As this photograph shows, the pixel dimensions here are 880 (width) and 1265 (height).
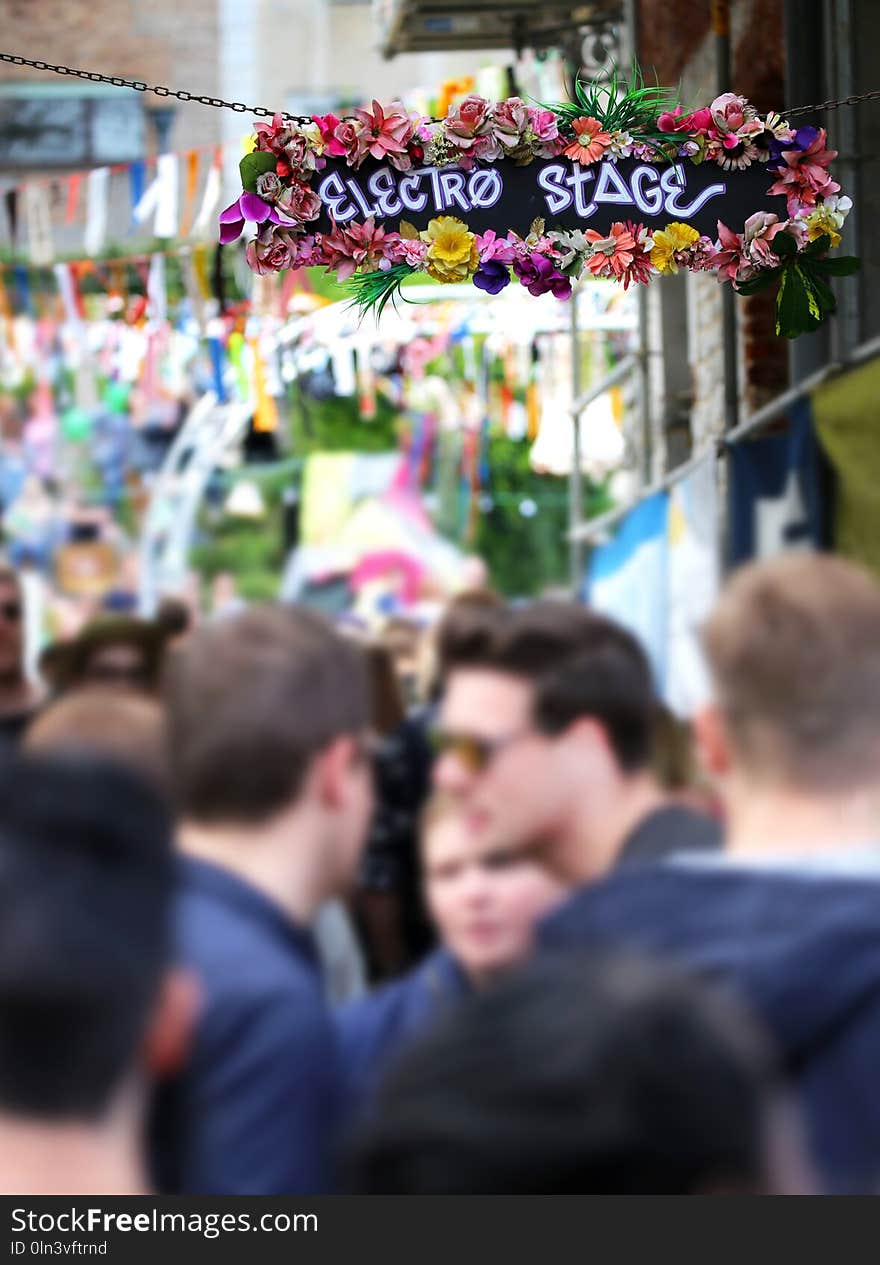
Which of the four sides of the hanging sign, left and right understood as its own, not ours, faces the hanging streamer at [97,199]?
back

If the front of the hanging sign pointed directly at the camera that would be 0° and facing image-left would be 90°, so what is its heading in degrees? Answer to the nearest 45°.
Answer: approximately 0°

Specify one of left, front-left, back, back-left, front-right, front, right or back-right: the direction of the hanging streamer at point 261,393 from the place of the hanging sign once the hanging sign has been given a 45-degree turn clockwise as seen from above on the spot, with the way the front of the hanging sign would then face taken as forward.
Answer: back-right

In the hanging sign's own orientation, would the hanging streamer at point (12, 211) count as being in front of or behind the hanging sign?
behind

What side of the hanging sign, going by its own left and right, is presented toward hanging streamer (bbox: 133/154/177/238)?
back

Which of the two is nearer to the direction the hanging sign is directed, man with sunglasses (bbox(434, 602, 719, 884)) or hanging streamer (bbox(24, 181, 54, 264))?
the man with sunglasses

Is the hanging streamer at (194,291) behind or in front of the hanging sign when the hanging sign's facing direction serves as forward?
behind
